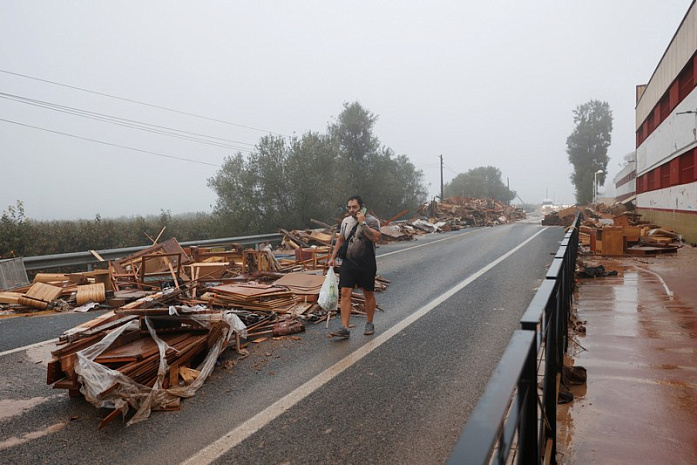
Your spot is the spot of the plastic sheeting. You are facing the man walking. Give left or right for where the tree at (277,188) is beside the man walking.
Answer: left

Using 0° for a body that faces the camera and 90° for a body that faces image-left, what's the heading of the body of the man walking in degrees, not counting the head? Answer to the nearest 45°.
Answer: approximately 45°

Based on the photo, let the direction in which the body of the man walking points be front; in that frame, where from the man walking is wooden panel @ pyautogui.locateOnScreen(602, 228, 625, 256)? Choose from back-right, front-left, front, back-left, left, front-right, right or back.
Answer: back

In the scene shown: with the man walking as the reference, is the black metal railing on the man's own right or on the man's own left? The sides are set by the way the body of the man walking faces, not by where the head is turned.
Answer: on the man's own left

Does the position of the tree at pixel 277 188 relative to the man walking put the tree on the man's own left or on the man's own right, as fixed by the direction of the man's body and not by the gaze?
on the man's own right

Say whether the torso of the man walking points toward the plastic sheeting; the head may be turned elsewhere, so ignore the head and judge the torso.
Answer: yes

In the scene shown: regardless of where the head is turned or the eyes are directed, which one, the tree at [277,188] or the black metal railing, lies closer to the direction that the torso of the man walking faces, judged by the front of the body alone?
the black metal railing
